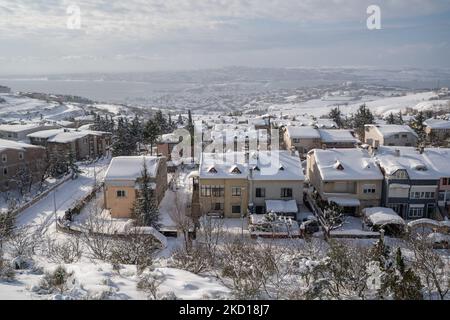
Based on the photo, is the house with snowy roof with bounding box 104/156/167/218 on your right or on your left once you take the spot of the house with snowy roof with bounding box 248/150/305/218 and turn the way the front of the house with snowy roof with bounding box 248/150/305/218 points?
on your right

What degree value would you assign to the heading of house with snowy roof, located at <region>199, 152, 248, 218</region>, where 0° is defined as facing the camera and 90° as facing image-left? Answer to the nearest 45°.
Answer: approximately 0°

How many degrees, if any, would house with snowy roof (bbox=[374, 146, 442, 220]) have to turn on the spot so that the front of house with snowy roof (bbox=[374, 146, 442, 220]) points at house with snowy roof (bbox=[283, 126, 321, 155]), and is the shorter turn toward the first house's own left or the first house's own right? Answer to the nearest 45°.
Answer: approximately 135° to the first house's own right

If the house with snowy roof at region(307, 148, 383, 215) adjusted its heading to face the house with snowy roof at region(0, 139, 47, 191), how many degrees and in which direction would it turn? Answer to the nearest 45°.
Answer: approximately 90° to its right

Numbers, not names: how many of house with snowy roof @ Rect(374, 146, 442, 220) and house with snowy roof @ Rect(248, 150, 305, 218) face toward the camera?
2

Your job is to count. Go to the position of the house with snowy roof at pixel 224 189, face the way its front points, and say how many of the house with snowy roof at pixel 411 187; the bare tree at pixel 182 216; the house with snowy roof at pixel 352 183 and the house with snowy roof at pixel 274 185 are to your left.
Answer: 3

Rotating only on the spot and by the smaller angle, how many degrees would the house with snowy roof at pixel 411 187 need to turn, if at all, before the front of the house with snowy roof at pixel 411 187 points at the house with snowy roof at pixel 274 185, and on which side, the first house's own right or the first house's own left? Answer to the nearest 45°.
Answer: approximately 90° to the first house's own right

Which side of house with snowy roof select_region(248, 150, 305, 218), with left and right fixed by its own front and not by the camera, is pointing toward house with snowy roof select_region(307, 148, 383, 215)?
left

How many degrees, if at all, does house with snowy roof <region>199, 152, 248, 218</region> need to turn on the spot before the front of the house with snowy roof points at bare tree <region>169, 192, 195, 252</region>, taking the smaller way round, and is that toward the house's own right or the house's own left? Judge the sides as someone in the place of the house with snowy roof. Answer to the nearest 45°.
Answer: approximately 45° to the house's own right
